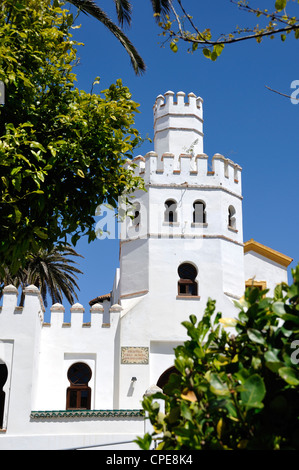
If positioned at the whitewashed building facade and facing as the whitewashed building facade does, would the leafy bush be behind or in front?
in front

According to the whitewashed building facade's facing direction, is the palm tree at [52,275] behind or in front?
behind

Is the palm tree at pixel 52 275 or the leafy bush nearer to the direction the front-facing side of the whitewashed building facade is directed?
the leafy bush

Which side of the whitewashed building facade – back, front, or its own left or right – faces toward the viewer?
front
